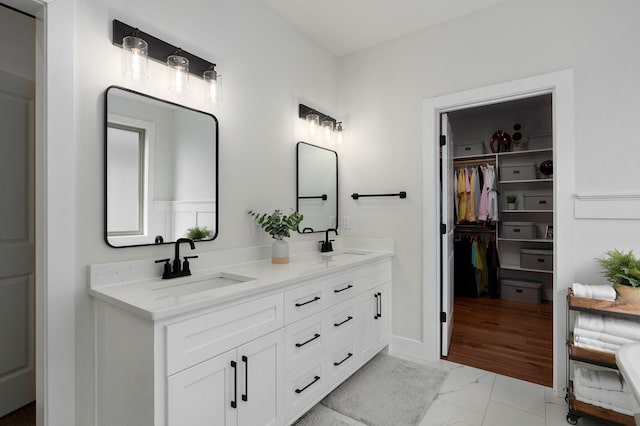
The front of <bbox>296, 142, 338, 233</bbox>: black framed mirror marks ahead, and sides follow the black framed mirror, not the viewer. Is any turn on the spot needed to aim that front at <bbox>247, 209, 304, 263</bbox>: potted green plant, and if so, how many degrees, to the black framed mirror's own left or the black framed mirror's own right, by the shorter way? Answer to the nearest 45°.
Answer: approximately 90° to the black framed mirror's own right

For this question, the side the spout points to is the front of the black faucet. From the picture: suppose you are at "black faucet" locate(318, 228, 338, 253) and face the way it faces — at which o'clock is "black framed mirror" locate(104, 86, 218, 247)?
The black framed mirror is roughly at 3 o'clock from the black faucet.

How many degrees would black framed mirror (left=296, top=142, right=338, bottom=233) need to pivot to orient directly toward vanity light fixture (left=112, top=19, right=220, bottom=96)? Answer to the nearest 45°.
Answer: approximately 90° to its right

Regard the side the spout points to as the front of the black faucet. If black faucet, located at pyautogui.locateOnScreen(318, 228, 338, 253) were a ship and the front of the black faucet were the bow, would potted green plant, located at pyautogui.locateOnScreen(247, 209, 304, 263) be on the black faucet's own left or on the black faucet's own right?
on the black faucet's own right

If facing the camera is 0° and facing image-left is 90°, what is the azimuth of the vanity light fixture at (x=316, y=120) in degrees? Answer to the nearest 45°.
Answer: approximately 315°

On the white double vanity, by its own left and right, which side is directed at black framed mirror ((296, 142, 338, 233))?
left

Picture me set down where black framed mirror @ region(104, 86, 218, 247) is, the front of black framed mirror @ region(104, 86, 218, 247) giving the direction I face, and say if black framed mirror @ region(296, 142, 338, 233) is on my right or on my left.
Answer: on my left
